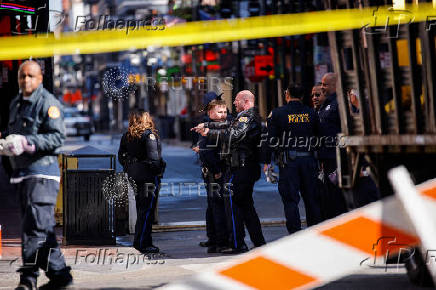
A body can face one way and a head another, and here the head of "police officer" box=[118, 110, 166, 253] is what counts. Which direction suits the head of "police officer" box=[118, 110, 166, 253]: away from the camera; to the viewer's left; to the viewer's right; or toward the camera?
away from the camera

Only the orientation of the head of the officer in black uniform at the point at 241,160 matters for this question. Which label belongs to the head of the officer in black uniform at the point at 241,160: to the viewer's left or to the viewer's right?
to the viewer's left

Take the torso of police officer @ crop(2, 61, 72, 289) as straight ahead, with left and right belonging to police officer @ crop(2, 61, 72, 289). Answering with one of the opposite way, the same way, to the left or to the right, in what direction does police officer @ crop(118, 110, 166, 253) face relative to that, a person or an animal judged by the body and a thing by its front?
the opposite way

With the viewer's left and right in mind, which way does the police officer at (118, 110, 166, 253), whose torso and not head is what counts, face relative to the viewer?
facing away from the viewer and to the right of the viewer

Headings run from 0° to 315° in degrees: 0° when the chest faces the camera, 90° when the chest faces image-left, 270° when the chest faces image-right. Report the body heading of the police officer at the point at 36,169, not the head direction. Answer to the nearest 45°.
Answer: approximately 45°
